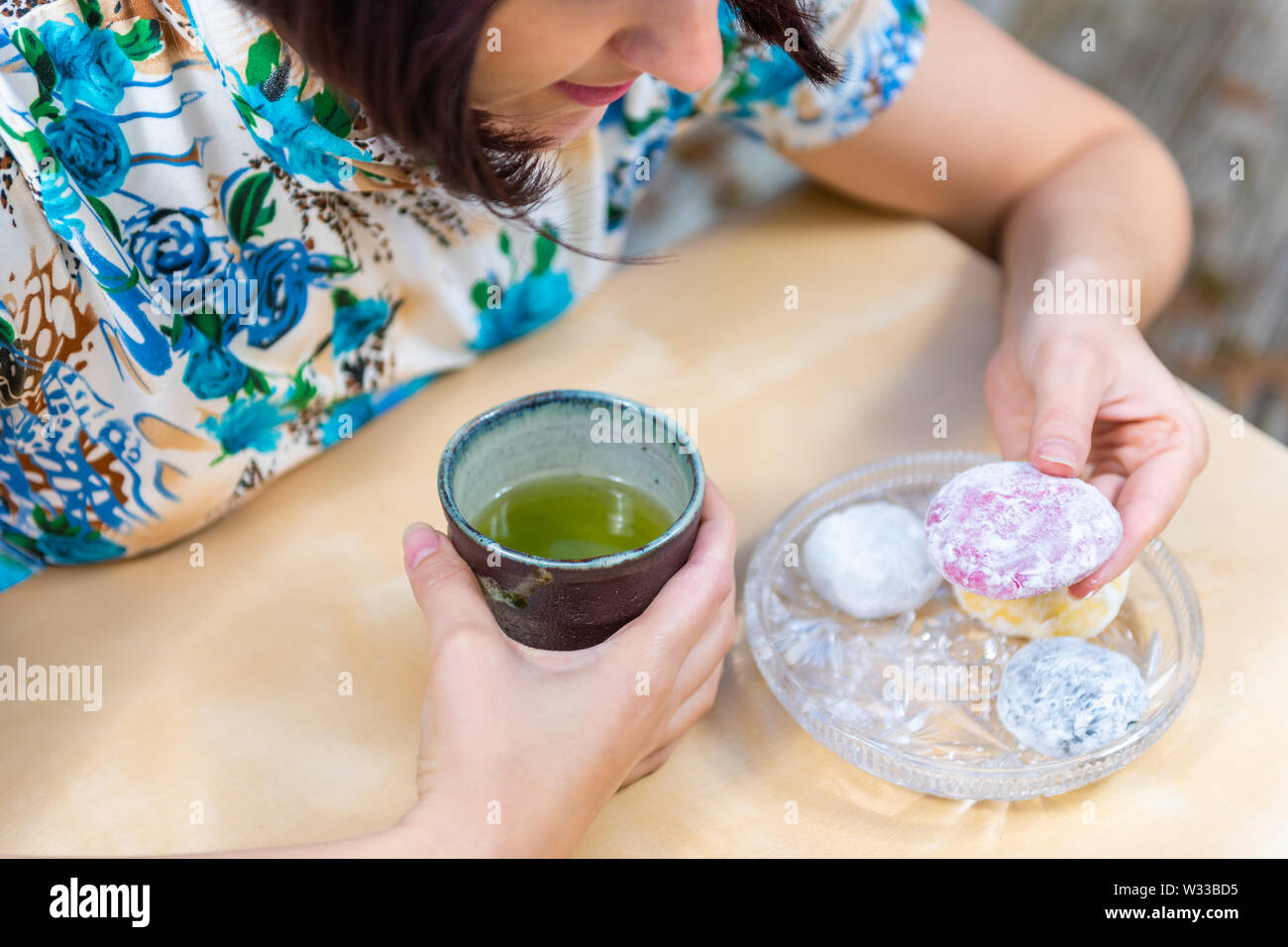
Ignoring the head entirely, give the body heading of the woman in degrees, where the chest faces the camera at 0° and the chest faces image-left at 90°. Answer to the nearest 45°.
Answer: approximately 315°
